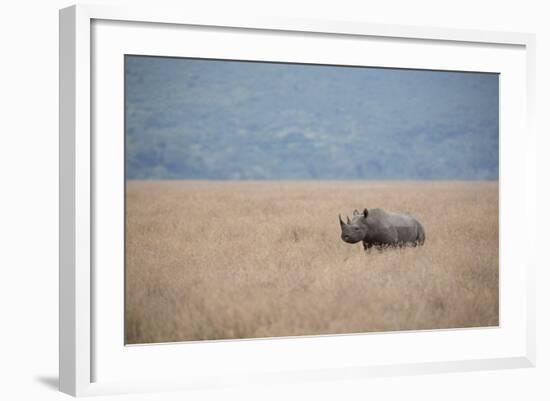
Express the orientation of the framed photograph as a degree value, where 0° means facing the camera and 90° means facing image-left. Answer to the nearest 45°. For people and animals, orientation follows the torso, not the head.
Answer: approximately 315°
